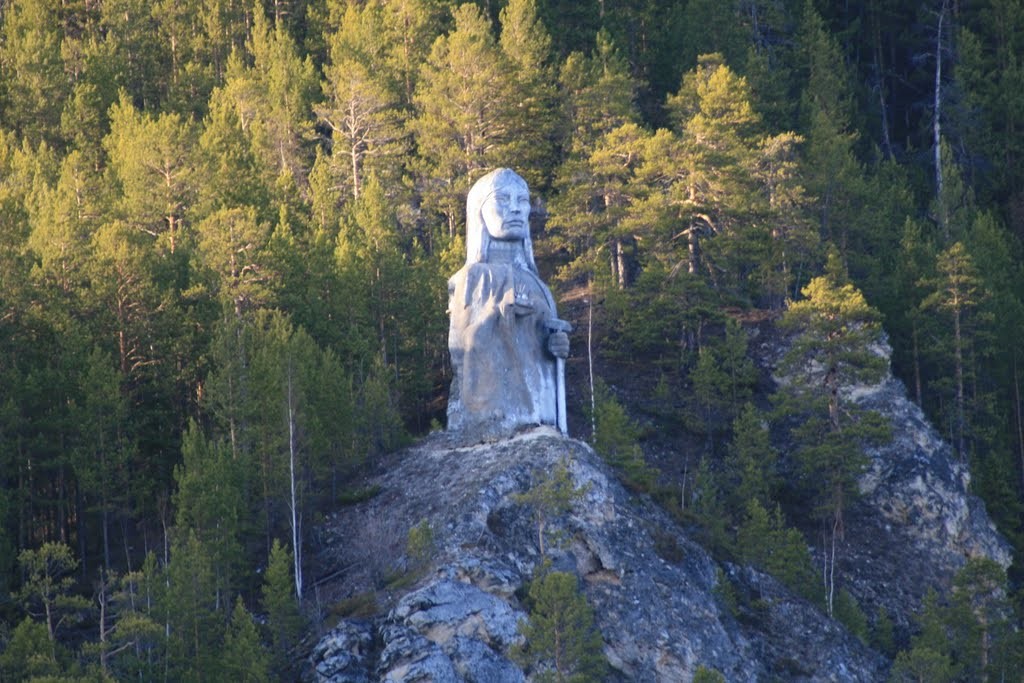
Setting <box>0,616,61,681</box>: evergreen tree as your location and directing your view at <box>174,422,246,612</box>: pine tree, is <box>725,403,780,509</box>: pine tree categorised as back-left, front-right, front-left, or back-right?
front-right

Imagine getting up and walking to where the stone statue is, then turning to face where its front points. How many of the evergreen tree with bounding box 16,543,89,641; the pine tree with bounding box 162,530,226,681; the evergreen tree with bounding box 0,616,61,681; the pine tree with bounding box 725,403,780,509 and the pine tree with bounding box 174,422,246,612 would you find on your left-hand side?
1

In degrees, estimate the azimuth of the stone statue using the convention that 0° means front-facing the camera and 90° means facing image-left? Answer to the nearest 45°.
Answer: approximately 315°

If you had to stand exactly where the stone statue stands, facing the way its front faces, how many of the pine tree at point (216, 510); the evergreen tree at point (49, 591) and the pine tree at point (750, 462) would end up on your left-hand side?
1

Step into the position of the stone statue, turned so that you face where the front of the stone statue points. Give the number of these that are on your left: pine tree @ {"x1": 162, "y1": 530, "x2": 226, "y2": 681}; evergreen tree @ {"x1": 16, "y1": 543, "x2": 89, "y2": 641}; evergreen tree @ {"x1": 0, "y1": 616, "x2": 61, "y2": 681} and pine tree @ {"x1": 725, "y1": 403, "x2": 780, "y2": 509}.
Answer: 1

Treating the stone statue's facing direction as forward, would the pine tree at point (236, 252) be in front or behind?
behind
